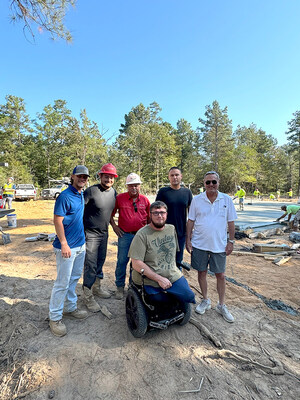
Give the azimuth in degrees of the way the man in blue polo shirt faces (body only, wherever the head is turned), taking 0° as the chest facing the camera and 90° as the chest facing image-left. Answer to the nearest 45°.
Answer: approximately 315°

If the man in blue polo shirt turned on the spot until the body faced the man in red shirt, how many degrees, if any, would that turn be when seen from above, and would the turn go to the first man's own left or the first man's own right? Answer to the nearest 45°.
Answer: approximately 90° to the first man's own left

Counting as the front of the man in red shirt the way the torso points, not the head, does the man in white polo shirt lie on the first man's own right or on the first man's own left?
on the first man's own left

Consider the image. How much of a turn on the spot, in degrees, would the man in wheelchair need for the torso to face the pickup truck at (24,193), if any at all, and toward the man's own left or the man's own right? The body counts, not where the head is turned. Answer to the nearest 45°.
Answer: approximately 180°

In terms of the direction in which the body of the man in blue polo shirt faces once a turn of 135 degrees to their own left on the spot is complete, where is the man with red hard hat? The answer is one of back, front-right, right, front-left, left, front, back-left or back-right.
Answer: front-right

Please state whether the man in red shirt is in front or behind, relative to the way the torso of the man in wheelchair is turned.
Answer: behind

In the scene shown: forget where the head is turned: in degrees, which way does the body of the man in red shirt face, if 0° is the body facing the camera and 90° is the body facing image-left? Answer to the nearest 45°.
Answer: approximately 0°

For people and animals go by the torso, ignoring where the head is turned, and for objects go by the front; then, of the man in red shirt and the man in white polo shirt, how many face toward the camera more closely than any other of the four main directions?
2

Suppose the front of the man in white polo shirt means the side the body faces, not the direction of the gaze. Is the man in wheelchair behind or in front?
in front
